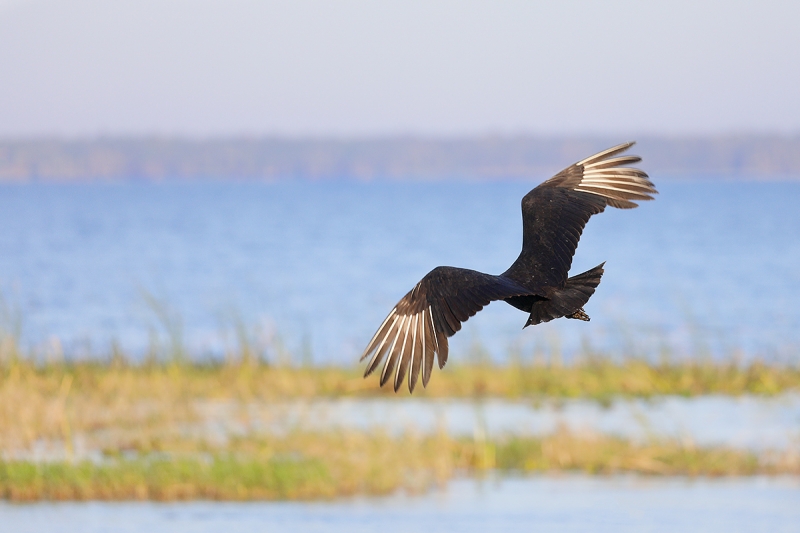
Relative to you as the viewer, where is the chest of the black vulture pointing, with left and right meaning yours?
facing away from the viewer and to the left of the viewer
